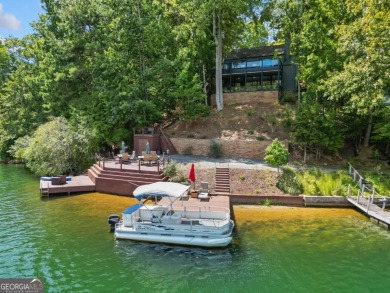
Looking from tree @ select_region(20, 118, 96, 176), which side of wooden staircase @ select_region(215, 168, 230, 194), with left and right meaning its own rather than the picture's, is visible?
right

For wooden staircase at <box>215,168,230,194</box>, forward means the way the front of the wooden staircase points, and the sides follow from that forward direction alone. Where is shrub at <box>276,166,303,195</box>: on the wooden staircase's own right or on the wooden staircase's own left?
on the wooden staircase's own left

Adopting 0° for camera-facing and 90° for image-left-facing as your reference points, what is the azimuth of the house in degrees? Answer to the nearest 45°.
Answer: approximately 0°

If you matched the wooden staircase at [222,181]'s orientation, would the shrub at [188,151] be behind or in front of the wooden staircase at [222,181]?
behind

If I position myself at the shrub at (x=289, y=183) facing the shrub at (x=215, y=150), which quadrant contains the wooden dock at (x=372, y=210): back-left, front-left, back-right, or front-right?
back-right

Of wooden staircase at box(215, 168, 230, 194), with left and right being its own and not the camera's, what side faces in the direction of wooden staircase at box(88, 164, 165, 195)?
right

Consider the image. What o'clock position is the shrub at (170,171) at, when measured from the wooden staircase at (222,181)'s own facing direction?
The shrub is roughly at 3 o'clock from the wooden staircase.

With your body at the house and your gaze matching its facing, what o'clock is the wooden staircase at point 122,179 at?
The wooden staircase is roughly at 1 o'clock from the house.

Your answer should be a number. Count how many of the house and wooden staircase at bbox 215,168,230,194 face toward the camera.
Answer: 2

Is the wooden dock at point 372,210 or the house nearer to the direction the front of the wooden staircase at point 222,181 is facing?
the wooden dock

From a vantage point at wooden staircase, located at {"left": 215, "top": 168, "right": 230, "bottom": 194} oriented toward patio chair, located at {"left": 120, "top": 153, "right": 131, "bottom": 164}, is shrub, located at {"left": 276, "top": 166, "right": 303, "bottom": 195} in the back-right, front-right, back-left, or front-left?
back-right
